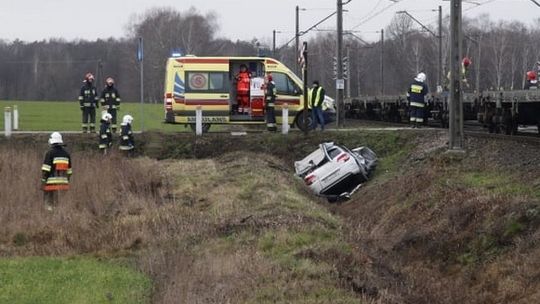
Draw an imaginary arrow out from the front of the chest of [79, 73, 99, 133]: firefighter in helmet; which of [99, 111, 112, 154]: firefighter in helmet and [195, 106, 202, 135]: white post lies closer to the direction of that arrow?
the firefighter in helmet

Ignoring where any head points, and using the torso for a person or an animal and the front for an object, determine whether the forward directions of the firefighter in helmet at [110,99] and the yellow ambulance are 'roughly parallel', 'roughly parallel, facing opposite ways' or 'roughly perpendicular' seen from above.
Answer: roughly perpendicular

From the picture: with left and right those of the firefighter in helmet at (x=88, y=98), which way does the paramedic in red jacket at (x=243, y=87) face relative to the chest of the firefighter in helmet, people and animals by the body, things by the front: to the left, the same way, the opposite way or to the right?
the same way

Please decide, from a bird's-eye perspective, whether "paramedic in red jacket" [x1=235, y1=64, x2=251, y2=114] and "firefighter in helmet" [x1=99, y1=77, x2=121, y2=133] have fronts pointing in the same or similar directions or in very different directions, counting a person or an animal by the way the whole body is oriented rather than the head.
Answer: same or similar directions

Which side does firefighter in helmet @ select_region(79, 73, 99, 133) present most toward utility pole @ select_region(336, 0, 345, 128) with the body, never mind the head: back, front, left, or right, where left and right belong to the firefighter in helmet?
left

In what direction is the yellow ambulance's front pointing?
to the viewer's right

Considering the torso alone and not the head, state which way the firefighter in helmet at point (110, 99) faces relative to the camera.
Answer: toward the camera

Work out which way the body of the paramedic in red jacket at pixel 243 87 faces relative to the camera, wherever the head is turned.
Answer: toward the camera
